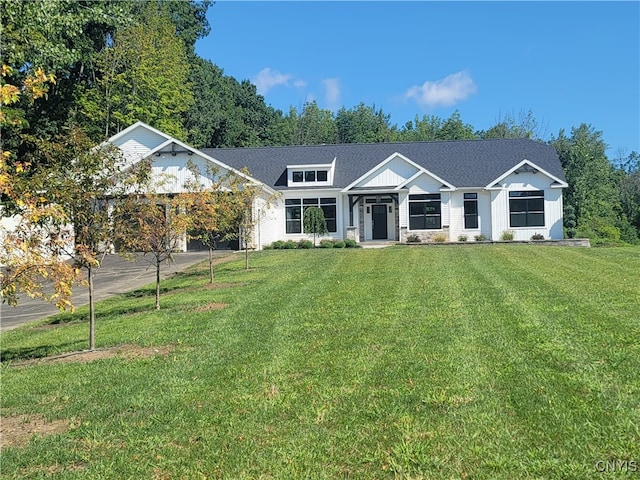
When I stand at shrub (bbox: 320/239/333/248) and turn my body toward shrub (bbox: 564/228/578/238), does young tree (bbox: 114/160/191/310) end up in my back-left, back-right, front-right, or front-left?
back-right

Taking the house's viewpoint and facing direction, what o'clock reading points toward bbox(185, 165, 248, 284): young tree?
The young tree is roughly at 1 o'clock from the house.

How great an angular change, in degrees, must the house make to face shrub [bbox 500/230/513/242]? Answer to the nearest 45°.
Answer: approximately 90° to its left

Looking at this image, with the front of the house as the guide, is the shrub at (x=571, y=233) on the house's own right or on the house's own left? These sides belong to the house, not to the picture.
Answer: on the house's own left

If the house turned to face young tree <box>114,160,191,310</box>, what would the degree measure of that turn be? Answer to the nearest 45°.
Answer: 0° — it already faces it

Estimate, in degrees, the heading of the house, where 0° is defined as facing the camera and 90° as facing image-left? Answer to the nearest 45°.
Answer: approximately 0°

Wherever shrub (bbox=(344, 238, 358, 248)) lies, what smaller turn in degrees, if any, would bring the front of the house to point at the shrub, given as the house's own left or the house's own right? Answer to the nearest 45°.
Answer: approximately 45° to the house's own right

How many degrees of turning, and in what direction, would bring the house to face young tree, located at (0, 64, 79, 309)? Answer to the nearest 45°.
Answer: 0° — it already faces it

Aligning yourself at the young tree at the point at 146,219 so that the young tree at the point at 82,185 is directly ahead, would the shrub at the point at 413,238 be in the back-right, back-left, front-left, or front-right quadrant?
back-left

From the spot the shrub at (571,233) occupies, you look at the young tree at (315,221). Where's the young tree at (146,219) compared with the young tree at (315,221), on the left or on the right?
left

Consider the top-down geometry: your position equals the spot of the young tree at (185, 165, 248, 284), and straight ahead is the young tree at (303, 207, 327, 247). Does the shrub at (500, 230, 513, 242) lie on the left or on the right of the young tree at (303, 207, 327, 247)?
right
